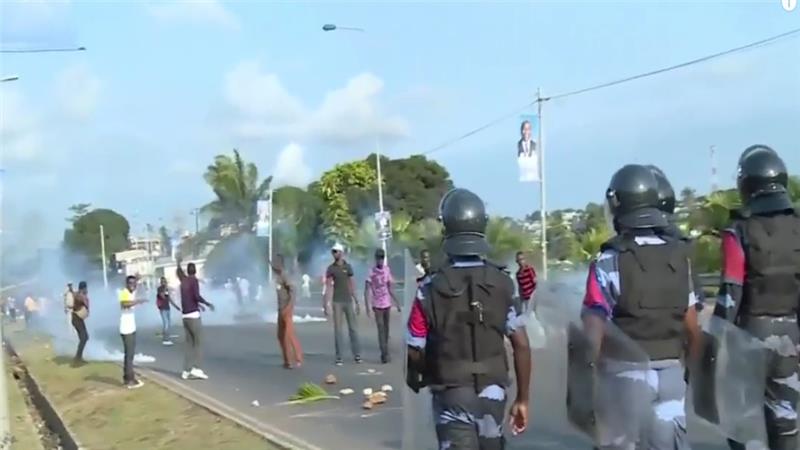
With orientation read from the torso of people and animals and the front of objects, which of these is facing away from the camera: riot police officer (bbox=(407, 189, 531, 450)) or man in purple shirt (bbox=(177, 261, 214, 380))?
the riot police officer

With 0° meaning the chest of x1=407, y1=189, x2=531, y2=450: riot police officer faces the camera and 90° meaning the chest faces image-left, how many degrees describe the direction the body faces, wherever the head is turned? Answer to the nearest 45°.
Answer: approximately 180°

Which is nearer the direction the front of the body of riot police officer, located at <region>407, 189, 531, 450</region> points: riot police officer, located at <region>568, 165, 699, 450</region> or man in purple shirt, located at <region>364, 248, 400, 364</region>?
the man in purple shirt

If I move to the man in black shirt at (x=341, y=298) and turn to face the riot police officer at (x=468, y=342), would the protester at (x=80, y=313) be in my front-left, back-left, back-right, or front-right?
back-right

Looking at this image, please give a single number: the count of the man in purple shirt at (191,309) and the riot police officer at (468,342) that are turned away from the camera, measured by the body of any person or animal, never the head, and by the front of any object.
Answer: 1

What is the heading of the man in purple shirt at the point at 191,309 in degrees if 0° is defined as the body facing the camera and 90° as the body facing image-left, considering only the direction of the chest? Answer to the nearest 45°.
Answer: approximately 315°

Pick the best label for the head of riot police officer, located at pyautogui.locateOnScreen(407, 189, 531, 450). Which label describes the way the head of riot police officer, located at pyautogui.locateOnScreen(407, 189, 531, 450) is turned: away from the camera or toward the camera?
away from the camera

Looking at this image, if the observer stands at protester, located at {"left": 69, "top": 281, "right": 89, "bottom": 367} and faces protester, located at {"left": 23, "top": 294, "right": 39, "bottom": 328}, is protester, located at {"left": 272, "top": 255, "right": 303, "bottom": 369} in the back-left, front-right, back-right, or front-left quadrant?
back-right

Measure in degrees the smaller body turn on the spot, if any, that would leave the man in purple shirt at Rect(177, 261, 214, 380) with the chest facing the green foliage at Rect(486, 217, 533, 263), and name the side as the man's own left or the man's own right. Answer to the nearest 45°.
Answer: approximately 90° to the man's own left

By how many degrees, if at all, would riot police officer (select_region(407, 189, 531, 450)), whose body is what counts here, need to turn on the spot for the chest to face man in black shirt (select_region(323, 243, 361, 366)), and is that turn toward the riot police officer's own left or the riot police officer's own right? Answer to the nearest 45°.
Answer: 0° — they already face them

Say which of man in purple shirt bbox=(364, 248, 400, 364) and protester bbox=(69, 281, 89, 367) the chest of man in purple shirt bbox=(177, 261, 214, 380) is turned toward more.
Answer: the man in purple shirt
